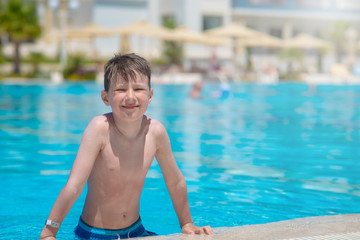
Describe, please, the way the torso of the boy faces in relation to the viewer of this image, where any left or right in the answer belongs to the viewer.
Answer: facing the viewer and to the right of the viewer

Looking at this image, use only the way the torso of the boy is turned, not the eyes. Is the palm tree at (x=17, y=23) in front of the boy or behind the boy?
behind
